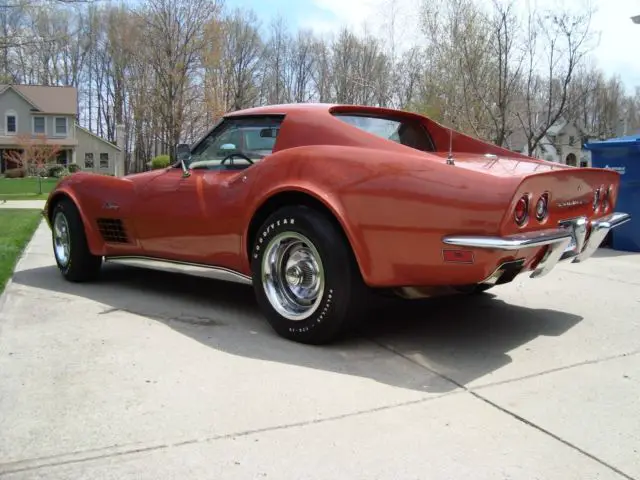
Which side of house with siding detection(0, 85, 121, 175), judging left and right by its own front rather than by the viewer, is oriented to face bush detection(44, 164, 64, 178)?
front

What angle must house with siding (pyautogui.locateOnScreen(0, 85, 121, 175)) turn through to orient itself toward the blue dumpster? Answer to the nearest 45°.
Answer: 0° — it already faces it

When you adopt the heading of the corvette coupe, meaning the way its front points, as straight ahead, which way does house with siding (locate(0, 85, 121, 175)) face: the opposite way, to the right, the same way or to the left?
the opposite way

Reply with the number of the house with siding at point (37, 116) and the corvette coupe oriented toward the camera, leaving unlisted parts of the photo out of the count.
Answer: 1

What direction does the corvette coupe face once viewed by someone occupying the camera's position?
facing away from the viewer and to the left of the viewer

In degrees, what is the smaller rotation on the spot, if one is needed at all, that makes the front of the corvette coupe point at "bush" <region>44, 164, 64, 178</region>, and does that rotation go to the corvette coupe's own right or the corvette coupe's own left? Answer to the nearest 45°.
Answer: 0° — it already faces it

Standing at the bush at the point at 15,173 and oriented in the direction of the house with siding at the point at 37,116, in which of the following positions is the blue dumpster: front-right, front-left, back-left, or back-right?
back-right

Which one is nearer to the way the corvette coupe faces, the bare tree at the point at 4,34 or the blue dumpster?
the bare tree

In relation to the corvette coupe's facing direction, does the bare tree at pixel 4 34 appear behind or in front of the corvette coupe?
in front

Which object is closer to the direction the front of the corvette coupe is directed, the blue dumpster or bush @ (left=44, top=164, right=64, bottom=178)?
the bush

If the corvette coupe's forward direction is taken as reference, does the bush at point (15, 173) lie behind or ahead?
ahead
